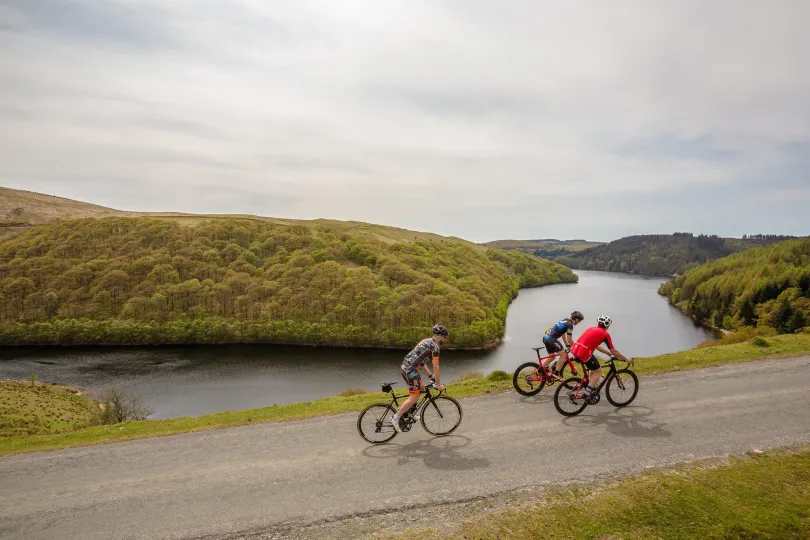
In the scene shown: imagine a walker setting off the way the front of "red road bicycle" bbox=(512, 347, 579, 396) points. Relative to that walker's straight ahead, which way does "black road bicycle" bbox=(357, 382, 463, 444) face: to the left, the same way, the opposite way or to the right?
the same way

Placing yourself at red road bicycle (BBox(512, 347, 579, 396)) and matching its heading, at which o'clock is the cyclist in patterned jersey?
The cyclist in patterned jersey is roughly at 4 o'clock from the red road bicycle.

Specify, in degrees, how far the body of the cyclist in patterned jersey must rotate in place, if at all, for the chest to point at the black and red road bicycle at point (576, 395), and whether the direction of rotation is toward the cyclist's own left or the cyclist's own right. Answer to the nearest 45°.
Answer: approximately 45° to the cyclist's own left

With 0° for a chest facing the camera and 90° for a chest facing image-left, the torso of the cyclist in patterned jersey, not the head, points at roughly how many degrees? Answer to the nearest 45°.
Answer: approximately 270°

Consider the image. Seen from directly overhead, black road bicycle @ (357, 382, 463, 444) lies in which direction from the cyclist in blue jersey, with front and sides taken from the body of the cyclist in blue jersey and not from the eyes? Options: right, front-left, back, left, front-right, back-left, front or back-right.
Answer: back-right

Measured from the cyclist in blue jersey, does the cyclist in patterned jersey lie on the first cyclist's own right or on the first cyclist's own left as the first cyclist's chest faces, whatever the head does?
on the first cyclist's own right

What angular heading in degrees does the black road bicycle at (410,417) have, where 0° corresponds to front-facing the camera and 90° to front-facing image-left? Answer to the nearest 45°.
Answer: approximately 270°

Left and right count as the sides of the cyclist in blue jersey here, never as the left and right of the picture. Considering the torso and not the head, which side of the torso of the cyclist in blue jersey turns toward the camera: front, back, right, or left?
right

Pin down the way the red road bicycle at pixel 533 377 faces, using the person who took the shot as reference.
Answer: facing to the right of the viewer
